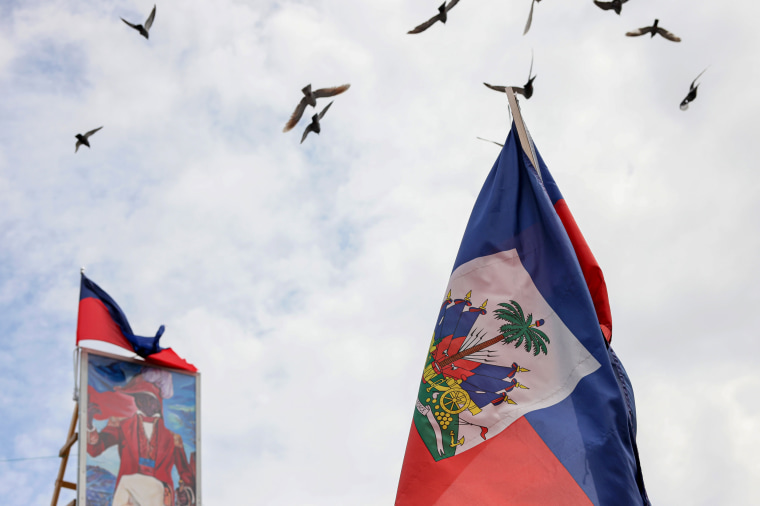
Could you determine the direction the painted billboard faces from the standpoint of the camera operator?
facing the viewer and to the right of the viewer
